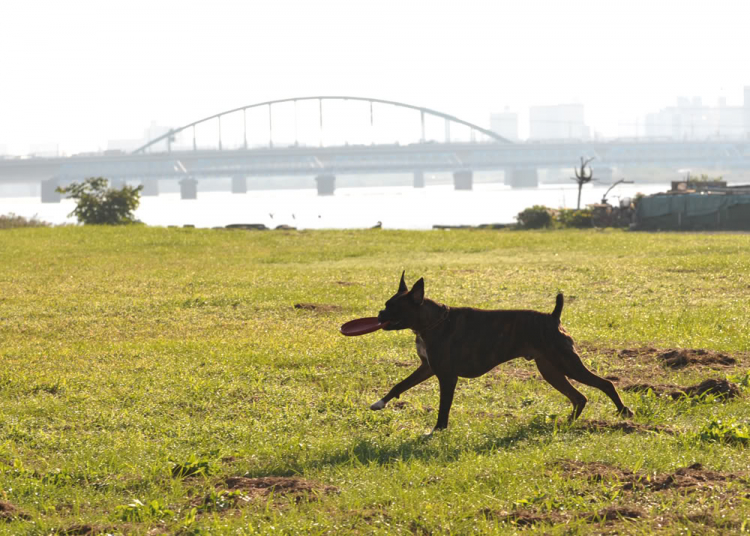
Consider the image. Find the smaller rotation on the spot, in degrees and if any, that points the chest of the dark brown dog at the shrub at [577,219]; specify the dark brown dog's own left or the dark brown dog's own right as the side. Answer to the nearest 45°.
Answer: approximately 90° to the dark brown dog's own right

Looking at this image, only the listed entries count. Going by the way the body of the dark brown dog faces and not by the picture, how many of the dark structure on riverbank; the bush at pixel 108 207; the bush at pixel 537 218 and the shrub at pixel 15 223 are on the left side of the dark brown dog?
0

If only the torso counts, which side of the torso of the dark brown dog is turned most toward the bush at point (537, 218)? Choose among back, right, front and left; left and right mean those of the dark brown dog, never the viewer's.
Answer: right

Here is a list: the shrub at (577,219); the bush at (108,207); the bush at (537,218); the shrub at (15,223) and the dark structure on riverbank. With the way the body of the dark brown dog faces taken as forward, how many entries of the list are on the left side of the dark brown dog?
0

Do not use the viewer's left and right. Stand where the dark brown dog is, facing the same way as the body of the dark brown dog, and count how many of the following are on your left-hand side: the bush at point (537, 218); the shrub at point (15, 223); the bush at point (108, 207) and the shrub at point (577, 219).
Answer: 0

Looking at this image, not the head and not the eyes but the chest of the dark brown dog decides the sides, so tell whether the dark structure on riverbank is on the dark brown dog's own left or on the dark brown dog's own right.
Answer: on the dark brown dog's own right

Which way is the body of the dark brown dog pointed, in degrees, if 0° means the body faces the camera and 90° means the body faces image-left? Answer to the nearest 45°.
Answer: approximately 90°

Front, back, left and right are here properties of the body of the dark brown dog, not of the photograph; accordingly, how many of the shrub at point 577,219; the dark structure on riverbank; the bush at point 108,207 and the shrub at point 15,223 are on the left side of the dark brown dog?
0

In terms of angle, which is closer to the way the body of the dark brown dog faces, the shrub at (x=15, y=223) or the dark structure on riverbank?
the shrub

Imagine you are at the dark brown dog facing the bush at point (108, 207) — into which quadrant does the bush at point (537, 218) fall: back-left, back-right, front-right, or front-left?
front-right

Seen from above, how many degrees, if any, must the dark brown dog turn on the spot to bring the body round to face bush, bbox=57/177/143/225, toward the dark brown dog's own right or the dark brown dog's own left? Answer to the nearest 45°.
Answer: approximately 45° to the dark brown dog's own right

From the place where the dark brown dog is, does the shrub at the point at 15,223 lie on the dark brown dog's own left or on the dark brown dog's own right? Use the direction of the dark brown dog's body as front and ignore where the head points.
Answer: on the dark brown dog's own right

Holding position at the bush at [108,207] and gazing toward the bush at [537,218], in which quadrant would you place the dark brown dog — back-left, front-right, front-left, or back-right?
front-right
